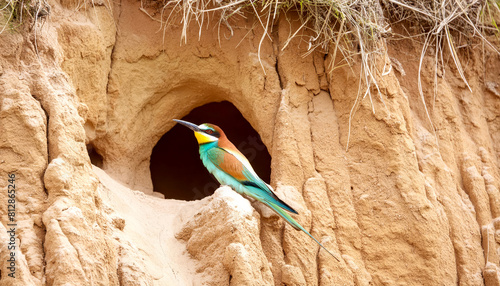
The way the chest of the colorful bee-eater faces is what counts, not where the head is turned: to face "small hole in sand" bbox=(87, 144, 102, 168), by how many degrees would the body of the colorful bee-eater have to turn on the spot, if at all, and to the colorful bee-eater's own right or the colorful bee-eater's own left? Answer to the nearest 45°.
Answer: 0° — it already faces it

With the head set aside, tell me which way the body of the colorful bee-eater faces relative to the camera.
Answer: to the viewer's left
